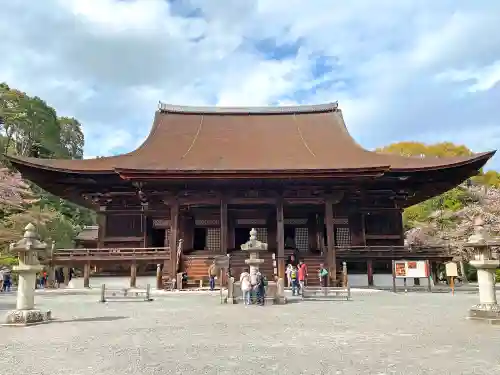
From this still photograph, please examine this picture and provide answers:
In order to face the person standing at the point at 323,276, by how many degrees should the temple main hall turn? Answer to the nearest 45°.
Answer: approximately 45° to its left

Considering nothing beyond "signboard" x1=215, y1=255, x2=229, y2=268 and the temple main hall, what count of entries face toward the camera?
2

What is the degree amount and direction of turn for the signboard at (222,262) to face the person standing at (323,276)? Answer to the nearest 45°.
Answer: approximately 135° to its left

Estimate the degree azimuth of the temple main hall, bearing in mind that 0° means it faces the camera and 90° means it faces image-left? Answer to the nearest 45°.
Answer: approximately 0°

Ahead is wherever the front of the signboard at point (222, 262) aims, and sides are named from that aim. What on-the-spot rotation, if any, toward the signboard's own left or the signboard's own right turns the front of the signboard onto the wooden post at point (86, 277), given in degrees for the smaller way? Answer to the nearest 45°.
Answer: approximately 135° to the signboard's own right

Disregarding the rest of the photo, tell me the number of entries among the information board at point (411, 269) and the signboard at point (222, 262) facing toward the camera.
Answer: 2

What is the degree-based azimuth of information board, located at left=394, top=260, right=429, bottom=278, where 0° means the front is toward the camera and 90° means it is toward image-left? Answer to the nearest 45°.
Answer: approximately 0°
